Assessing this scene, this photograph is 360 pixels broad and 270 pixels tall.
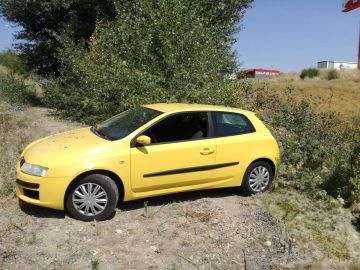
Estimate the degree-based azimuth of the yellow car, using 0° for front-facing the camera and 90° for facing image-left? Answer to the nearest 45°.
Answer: approximately 45°

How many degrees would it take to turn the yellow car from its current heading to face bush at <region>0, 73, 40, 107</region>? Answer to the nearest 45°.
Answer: approximately 90° to its right

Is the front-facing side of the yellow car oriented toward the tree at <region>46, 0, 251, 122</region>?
no

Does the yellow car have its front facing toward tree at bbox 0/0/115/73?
no

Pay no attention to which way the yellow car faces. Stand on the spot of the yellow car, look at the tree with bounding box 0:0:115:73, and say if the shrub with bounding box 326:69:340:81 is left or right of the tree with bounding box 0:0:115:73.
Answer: right

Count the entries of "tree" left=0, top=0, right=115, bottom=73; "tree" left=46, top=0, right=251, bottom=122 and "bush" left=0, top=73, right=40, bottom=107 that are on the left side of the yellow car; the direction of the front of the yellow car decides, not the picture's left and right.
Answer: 0

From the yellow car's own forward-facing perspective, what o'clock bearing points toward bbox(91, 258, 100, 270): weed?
The weed is roughly at 11 o'clock from the yellow car.

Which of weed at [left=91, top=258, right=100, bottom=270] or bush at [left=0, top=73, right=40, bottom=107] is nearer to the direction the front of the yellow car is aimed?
the weed

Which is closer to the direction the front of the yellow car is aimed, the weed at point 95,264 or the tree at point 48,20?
the weed
